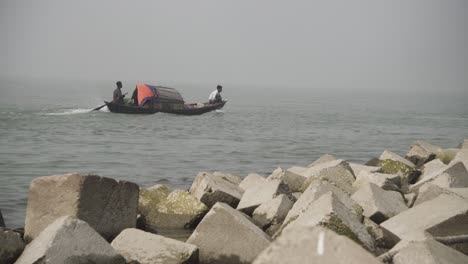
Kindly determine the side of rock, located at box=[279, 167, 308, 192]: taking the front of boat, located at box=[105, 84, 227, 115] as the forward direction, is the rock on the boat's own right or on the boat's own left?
on the boat's own right

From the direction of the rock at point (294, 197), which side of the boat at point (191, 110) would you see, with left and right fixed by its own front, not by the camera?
right

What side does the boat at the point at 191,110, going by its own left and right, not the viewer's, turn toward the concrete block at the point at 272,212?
right

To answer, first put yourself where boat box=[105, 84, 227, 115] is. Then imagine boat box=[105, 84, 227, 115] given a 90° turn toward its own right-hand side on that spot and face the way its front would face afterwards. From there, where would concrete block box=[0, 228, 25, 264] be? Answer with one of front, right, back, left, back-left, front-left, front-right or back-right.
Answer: front

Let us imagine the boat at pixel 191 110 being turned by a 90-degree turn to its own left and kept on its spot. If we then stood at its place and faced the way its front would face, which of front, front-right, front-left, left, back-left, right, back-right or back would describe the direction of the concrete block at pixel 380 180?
back

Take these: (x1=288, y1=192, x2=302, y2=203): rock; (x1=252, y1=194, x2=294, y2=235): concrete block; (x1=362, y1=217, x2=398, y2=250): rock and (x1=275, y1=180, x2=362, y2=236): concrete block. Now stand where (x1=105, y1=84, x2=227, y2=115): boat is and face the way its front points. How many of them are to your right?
4

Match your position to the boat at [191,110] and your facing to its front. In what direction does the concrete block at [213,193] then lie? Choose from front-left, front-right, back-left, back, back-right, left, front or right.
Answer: right

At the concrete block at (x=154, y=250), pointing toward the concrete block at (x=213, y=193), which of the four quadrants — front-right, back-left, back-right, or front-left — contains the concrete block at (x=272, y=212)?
front-right

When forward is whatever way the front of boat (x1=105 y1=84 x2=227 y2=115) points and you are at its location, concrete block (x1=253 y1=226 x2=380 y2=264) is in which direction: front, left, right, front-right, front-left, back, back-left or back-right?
right

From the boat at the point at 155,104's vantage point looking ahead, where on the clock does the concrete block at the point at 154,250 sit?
The concrete block is roughly at 3 o'clock from the boat.

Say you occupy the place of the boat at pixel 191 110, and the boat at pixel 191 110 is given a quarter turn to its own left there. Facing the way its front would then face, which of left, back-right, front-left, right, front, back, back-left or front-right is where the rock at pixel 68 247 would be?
back

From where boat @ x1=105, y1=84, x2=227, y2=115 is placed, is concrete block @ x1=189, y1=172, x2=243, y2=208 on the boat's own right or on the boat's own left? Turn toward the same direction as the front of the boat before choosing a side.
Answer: on the boat's own right

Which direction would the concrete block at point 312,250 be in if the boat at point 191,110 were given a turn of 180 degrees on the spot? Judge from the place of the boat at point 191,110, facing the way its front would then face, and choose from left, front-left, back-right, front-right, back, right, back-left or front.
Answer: left

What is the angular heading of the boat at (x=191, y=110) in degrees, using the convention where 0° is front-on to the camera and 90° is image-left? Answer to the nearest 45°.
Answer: approximately 270°

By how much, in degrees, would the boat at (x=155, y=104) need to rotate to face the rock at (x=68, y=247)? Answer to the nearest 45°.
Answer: approximately 90° to its right

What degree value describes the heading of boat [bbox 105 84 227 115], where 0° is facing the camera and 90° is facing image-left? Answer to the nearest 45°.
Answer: approximately 270°

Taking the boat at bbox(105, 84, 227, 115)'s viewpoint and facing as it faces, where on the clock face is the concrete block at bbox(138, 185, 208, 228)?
The concrete block is roughly at 3 o'clock from the boat.
